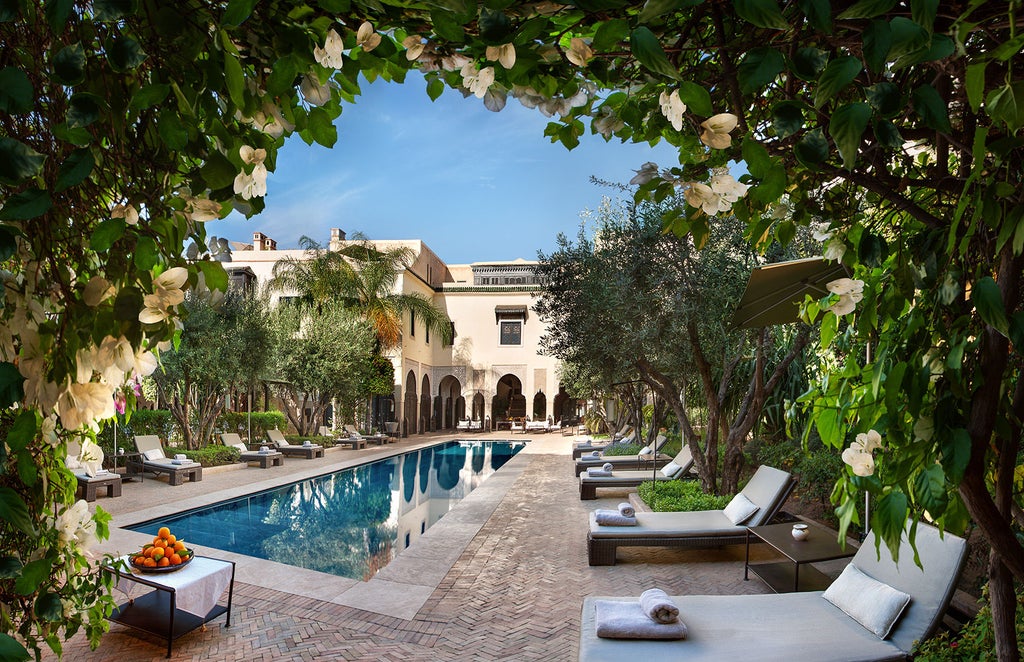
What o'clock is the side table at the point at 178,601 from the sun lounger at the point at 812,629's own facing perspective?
The side table is roughly at 12 o'clock from the sun lounger.

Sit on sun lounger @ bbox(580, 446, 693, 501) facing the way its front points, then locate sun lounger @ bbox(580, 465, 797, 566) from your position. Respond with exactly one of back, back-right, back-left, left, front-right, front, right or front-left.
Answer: left

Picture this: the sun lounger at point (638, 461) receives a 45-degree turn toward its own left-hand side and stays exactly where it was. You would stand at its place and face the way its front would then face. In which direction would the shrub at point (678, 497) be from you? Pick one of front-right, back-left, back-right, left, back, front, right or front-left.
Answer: front-left

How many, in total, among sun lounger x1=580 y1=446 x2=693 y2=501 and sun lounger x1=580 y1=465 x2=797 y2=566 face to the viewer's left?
2

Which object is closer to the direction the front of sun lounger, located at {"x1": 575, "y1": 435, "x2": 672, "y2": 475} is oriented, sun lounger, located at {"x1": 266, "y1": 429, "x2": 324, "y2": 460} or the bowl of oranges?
the sun lounger

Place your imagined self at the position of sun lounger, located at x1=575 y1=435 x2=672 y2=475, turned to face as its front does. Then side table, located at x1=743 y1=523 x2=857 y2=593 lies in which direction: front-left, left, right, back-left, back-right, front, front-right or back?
left

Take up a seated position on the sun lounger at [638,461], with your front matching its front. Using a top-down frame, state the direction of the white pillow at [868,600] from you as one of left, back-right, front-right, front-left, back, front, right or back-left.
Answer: left

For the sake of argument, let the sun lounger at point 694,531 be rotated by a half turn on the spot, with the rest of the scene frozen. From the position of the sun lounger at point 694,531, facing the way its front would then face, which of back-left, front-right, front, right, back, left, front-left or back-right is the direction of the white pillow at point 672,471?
left

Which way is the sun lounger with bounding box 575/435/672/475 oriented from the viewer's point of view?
to the viewer's left

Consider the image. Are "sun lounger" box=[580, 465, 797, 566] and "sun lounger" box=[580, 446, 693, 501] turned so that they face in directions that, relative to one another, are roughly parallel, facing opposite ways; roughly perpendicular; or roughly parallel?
roughly parallel

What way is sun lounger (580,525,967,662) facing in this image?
to the viewer's left

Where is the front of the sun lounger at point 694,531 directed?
to the viewer's left

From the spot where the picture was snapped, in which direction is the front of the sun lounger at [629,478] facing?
facing to the left of the viewer
